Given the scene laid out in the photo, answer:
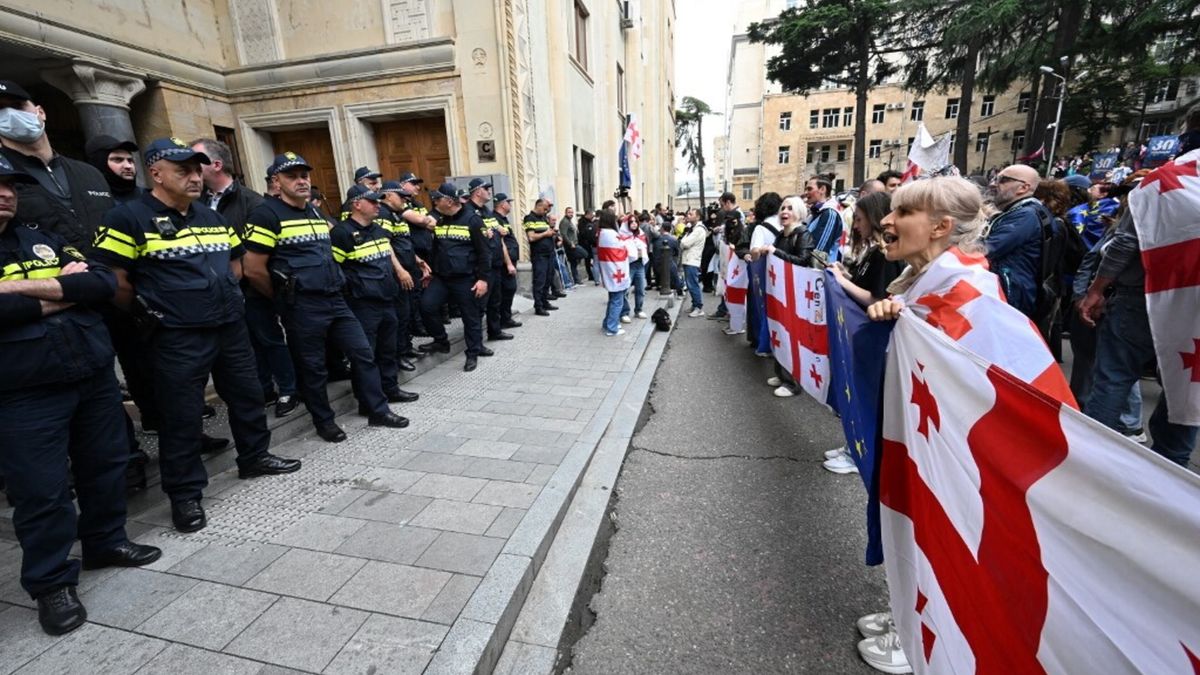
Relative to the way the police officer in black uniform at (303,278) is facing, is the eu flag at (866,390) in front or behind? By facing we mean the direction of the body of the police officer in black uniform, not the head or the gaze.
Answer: in front

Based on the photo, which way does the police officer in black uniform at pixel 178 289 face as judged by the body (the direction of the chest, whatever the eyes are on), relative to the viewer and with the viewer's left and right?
facing the viewer and to the right of the viewer

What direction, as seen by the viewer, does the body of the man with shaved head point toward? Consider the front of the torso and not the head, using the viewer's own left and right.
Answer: facing to the left of the viewer

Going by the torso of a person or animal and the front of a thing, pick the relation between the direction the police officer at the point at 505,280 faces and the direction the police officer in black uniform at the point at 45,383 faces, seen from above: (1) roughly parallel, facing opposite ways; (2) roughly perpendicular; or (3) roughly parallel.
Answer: roughly parallel

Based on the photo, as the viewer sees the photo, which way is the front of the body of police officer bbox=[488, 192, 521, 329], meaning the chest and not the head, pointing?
to the viewer's right

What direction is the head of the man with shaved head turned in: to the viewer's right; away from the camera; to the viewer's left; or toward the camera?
to the viewer's left

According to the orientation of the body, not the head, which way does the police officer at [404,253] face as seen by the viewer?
to the viewer's right

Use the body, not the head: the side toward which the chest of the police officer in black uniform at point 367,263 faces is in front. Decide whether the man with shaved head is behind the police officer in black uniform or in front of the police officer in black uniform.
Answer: in front

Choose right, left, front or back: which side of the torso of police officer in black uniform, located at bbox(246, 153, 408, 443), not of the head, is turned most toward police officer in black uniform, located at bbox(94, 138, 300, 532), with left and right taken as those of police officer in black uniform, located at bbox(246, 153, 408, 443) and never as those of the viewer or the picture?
right

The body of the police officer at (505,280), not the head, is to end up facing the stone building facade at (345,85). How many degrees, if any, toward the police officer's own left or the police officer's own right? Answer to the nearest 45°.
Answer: approximately 135° to the police officer's own left

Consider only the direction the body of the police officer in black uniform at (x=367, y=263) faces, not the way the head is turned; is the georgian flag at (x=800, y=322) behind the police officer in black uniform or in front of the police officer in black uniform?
in front

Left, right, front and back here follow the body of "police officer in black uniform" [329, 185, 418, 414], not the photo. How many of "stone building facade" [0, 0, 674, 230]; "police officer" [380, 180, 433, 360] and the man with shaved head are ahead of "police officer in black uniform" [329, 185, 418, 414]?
1

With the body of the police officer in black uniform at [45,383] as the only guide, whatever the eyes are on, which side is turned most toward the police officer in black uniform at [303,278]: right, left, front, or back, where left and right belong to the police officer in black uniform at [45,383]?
left

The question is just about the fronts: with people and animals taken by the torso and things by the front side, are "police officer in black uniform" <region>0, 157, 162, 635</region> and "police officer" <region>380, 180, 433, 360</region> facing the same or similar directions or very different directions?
same or similar directions

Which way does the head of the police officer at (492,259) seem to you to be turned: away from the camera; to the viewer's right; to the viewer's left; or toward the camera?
to the viewer's right

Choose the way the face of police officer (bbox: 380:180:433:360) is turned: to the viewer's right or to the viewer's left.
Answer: to the viewer's right

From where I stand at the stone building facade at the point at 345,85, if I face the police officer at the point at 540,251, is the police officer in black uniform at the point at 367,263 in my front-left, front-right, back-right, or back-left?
front-right
